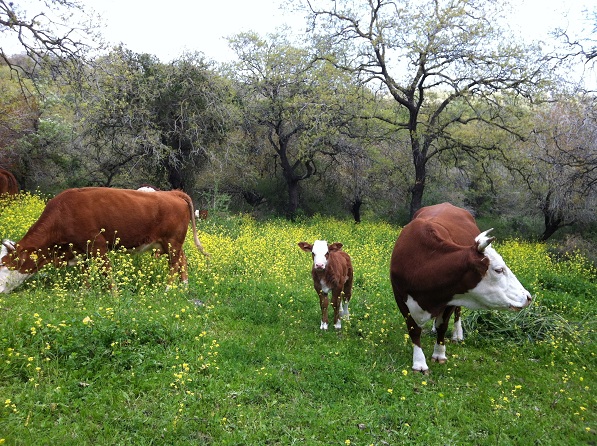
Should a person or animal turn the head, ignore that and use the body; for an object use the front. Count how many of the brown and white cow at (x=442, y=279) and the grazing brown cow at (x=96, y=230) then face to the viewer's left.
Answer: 1

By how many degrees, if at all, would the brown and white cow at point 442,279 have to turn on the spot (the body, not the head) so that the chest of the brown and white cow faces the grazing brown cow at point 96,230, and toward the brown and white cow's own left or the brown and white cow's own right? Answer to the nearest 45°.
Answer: approximately 90° to the brown and white cow's own right

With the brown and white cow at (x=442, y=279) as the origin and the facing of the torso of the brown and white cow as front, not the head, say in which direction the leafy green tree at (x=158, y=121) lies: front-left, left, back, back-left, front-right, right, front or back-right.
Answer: back-right

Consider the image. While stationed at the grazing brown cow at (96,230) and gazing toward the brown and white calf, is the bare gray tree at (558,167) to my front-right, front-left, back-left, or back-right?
front-left

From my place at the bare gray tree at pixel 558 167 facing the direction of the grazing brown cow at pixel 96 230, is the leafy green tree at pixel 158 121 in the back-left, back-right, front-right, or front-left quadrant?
front-right

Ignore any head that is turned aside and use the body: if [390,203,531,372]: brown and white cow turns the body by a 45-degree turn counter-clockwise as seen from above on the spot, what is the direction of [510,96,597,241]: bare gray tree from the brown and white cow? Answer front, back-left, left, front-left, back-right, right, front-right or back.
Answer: back-left

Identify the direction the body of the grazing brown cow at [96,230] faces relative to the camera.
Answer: to the viewer's left

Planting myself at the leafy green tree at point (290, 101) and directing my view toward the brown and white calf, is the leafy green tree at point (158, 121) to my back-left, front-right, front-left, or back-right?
front-right

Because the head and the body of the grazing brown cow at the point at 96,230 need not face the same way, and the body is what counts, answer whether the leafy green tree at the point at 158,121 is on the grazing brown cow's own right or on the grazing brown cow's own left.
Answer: on the grazing brown cow's own right

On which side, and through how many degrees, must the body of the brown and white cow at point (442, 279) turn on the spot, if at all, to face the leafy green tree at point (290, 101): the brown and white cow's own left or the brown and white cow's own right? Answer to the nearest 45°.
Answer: approximately 135° to the brown and white cow's own right

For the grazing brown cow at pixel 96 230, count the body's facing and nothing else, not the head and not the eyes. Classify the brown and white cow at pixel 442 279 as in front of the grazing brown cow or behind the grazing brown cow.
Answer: behind

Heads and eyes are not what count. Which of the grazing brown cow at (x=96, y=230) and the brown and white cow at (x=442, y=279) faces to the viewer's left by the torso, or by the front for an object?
the grazing brown cow

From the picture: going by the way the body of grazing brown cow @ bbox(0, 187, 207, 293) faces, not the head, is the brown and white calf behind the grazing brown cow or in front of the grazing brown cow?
behind

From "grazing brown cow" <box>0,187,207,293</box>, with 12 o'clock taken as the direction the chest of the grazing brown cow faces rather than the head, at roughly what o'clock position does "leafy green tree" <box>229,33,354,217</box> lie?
The leafy green tree is roughly at 4 o'clock from the grazing brown cow.

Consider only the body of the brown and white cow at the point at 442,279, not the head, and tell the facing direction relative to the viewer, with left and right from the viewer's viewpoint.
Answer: facing the viewer

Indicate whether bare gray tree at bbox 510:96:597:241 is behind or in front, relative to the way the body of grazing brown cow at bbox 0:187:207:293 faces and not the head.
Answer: behind
